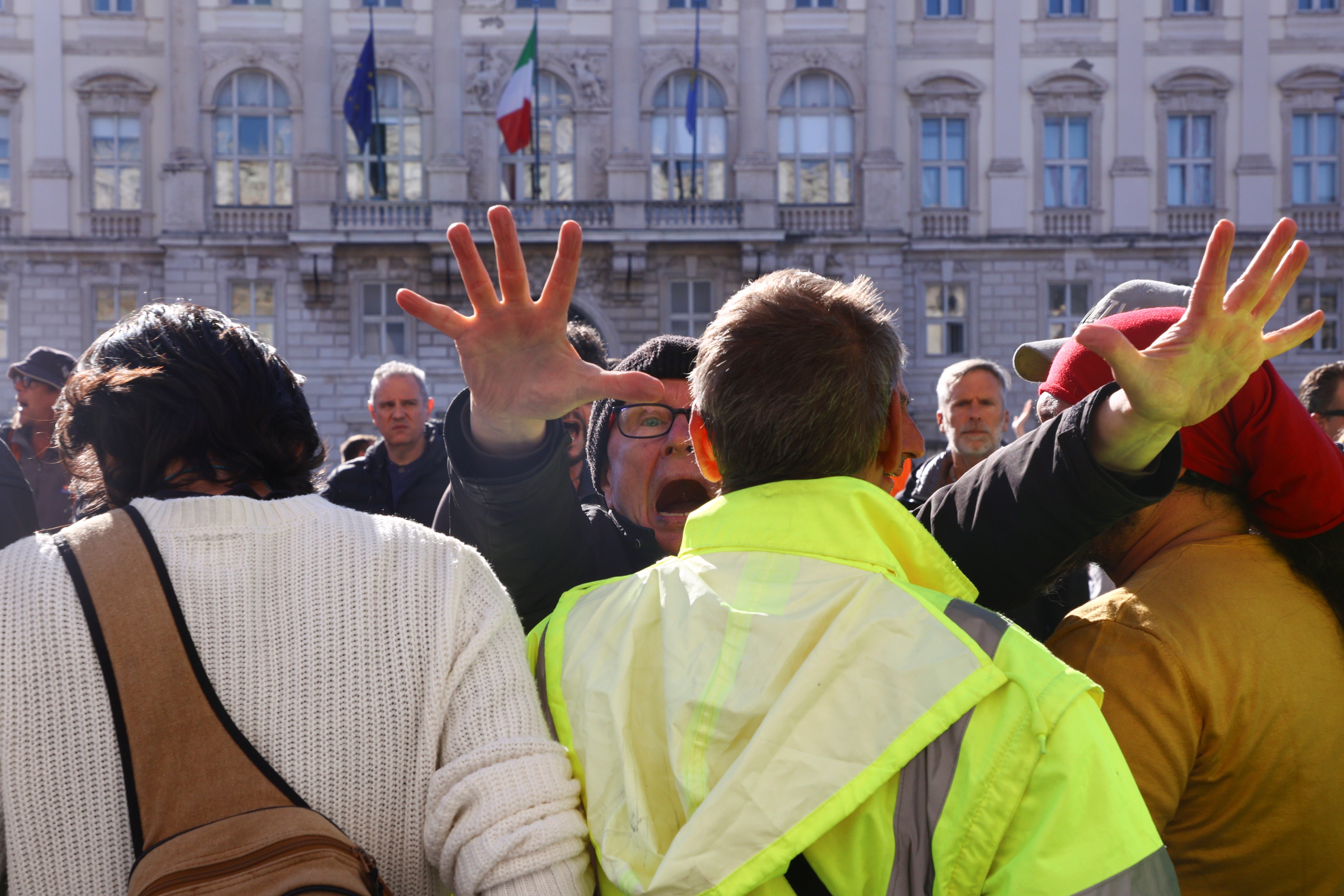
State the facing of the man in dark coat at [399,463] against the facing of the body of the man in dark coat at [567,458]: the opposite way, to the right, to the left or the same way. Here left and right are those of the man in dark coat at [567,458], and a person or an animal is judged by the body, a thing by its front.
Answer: the same way

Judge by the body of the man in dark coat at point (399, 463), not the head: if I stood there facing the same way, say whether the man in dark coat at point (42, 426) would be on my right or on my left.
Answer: on my right

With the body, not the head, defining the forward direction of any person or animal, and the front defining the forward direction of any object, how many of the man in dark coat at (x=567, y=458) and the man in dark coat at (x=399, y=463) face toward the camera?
2

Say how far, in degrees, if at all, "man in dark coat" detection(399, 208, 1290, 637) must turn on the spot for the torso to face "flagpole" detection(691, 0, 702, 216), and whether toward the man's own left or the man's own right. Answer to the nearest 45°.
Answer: approximately 180°

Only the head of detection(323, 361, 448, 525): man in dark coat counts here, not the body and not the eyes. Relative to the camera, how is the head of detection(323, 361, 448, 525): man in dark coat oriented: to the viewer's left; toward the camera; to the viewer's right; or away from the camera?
toward the camera

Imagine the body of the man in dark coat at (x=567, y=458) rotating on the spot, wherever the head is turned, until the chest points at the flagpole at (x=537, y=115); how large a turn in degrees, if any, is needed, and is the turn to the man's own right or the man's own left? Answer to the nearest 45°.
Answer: approximately 180°

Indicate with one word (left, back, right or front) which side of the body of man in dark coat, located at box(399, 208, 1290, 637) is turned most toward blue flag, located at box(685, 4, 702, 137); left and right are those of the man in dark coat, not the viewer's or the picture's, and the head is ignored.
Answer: back

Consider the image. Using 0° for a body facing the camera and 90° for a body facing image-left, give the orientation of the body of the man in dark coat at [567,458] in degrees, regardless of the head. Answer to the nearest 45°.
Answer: approximately 0°

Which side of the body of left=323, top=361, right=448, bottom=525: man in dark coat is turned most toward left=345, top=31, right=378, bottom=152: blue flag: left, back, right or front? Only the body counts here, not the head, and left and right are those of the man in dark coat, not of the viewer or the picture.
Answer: back

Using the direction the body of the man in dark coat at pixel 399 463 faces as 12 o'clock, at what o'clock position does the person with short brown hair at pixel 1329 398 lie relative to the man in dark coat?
The person with short brown hair is roughly at 10 o'clock from the man in dark coat.

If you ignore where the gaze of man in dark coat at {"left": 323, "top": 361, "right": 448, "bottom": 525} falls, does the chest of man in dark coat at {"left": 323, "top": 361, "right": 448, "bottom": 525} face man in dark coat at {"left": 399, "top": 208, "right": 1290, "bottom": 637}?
yes

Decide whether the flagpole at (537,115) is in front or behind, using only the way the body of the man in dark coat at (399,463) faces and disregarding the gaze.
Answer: behind

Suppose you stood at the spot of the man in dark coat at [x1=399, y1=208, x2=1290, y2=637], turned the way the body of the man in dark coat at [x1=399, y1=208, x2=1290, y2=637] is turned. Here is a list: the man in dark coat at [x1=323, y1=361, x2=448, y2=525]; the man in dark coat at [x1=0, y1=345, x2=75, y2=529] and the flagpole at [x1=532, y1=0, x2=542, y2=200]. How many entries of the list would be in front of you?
0

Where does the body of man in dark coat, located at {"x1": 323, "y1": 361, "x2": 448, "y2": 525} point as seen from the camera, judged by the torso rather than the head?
toward the camera
